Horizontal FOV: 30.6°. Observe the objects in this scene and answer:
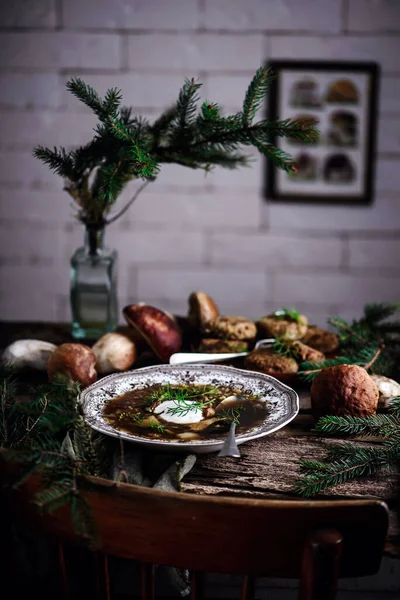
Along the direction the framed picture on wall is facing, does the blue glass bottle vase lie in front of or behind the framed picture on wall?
in front

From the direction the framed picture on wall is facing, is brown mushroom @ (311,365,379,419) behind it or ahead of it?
ahead

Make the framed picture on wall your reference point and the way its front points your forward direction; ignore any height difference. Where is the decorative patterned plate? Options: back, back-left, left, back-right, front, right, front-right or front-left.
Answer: front

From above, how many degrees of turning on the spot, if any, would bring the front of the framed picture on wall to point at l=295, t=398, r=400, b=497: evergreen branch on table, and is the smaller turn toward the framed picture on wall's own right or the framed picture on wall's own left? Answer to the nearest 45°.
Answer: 0° — it already faces it

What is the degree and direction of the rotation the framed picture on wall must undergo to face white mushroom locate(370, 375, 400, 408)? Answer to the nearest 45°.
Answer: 0° — it already faces it

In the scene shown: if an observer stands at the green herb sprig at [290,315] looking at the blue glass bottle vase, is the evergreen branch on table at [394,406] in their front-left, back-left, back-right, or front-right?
back-left

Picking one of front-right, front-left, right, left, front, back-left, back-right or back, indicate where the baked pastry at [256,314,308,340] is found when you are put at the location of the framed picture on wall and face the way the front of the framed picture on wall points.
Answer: front

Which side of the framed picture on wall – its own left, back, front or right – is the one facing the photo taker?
front

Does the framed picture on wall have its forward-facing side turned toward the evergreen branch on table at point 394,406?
yes

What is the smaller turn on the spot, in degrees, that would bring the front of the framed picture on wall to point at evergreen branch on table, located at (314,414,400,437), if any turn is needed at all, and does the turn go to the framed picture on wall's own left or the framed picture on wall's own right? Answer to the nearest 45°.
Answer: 0° — it already faces it

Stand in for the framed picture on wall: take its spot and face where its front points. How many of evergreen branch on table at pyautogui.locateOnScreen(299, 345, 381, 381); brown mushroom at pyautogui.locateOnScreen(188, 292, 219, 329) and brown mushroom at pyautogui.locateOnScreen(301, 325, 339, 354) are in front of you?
3

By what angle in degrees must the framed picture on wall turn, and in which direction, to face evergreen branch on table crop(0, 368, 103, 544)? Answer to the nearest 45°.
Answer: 0° — it already faces it

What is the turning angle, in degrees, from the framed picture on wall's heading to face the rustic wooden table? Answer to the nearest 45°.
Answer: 0° — it already faces it

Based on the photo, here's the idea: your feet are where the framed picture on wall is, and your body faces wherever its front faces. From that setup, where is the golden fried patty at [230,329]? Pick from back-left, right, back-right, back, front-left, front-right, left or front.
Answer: front

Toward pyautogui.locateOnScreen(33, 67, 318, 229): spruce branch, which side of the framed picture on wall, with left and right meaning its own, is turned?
front
